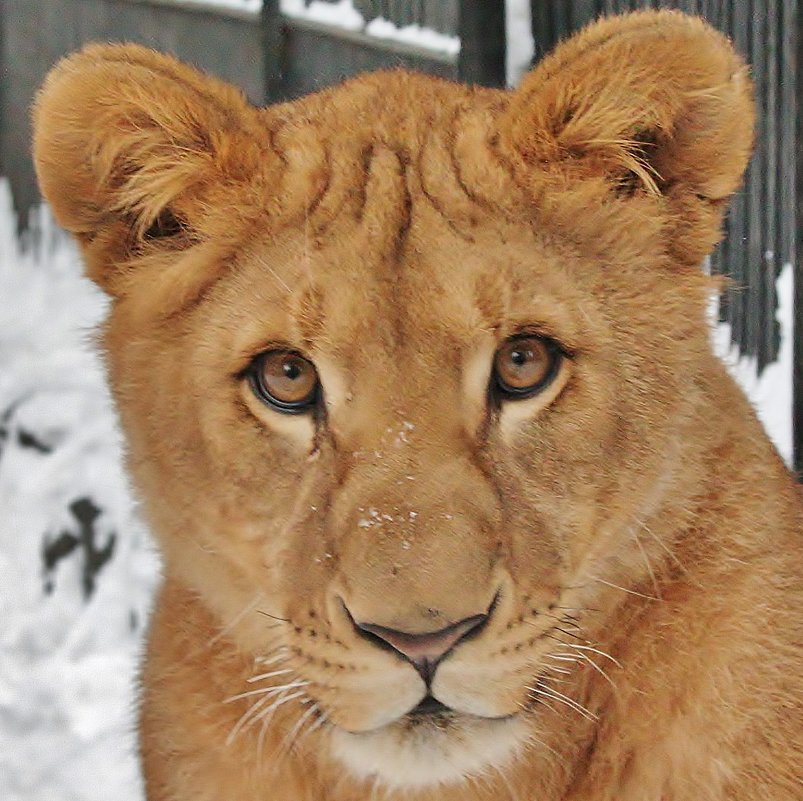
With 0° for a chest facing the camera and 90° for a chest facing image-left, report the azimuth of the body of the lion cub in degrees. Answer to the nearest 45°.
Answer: approximately 0°
